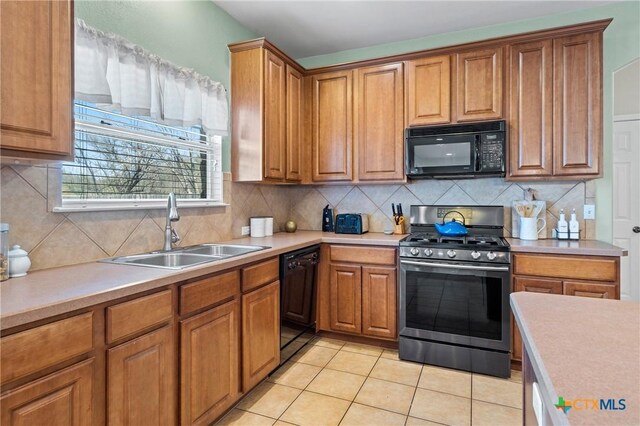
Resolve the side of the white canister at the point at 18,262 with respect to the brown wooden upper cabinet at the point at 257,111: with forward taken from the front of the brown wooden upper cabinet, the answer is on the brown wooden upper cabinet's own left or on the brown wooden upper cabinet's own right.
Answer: on the brown wooden upper cabinet's own right

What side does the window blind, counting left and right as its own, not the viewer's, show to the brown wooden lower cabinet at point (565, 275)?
front

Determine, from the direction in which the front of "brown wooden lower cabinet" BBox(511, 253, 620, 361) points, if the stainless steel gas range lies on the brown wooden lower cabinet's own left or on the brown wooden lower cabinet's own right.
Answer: on the brown wooden lower cabinet's own right

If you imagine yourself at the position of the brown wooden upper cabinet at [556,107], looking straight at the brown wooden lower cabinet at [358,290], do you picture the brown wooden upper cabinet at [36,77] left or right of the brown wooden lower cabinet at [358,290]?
left

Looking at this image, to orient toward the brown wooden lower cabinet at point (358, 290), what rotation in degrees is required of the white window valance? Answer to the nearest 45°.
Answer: approximately 45° to its left

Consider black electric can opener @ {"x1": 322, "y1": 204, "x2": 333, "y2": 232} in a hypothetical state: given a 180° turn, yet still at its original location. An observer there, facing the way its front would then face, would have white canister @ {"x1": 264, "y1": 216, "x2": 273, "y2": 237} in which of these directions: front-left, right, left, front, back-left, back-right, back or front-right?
back-left

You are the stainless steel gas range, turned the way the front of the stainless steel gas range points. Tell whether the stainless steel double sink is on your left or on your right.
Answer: on your right

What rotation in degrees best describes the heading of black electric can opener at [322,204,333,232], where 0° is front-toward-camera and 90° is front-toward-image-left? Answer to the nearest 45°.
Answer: approximately 0°

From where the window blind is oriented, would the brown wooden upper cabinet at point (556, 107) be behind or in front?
in front

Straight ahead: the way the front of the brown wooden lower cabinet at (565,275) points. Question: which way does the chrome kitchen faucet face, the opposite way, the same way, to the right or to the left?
to the left

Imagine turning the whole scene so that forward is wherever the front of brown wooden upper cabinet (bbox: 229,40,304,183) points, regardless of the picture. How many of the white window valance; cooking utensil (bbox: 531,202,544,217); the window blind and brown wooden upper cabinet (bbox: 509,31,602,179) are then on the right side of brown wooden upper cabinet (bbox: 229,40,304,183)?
2
